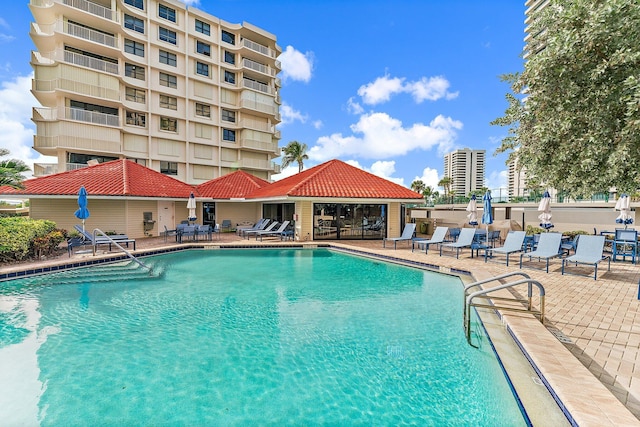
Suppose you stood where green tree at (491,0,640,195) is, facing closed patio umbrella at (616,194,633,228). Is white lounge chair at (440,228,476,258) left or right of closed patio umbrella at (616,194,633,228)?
right

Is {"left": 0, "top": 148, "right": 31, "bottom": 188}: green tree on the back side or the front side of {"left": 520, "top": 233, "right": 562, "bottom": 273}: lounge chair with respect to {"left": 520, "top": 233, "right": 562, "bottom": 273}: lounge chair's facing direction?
on the front side

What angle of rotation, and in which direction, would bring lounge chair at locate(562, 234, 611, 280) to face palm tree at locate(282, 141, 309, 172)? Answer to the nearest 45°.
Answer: approximately 90° to its right

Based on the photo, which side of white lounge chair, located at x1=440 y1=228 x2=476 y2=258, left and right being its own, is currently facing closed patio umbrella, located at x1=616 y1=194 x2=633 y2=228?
back

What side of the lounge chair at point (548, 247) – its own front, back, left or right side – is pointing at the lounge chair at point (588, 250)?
left

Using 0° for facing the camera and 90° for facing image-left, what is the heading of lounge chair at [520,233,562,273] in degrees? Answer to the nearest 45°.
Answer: approximately 45°
